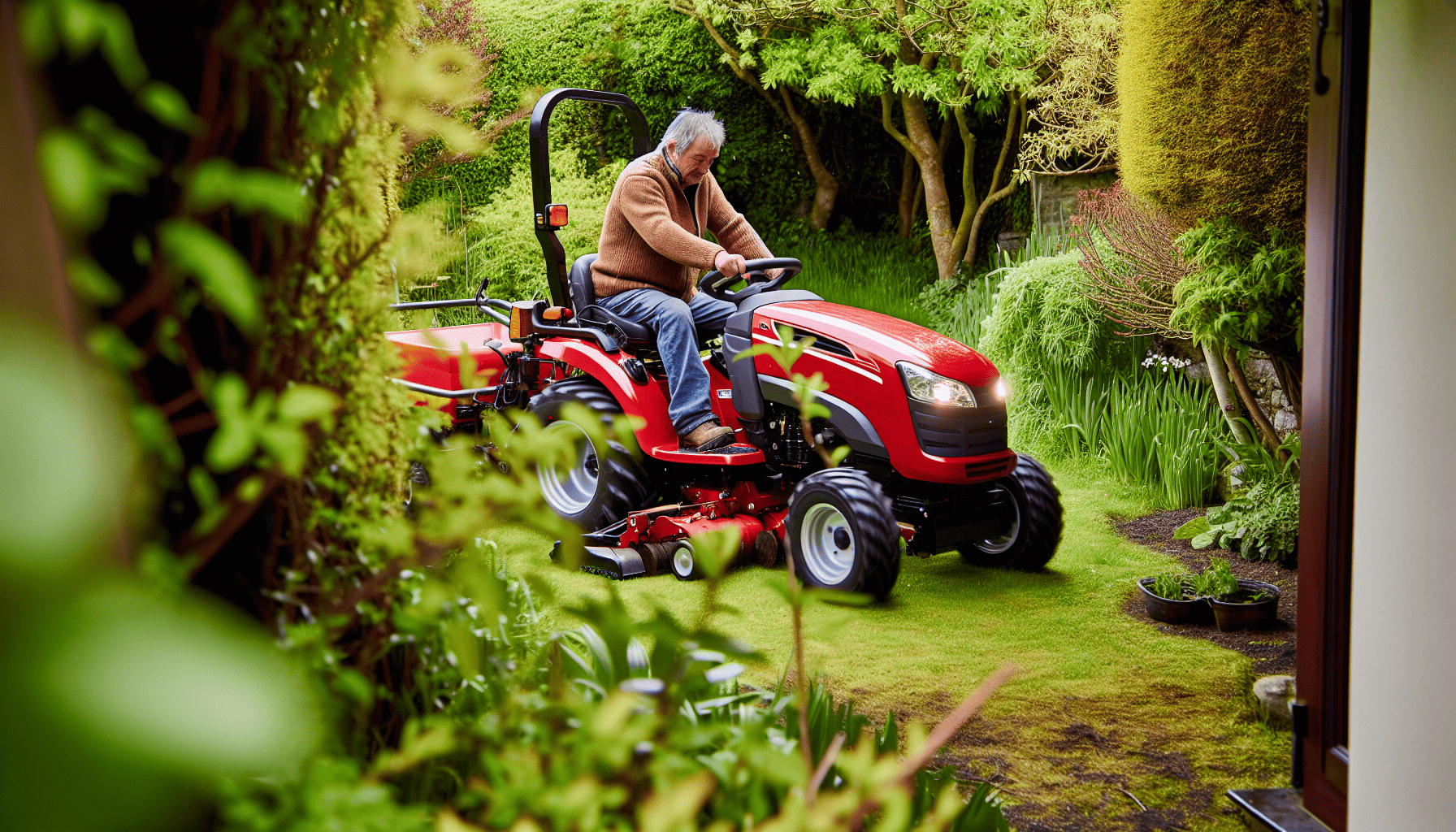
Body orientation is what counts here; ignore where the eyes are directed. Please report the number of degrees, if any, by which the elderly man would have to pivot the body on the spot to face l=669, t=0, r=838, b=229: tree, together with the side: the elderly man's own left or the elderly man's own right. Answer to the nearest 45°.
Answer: approximately 135° to the elderly man's own left

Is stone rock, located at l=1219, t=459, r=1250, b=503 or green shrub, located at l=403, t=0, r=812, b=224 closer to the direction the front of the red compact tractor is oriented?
the stone rock

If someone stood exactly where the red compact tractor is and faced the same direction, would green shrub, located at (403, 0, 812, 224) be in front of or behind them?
behind

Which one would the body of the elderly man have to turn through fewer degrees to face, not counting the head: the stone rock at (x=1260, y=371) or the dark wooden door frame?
the dark wooden door frame

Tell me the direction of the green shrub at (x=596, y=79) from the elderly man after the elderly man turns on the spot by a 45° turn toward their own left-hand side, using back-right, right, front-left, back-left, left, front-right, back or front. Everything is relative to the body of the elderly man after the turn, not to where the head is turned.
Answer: left

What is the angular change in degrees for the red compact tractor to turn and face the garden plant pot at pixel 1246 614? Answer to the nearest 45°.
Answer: approximately 45° to its left

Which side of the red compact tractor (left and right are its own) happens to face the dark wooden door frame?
front

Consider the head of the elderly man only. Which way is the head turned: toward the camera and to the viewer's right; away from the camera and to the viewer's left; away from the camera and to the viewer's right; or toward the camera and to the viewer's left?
toward the camera and to the viewer's right

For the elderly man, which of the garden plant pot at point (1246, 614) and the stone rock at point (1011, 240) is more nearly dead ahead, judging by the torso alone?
the garden plant pot

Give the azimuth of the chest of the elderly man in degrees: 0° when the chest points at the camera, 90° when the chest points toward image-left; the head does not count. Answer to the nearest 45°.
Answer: approximately 315°

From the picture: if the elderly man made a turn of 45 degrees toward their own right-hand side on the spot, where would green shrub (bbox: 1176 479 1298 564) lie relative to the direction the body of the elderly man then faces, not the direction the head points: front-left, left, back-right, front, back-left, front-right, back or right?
left

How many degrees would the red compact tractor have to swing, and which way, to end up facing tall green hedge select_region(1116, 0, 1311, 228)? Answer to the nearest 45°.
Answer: approximately 45° to its left

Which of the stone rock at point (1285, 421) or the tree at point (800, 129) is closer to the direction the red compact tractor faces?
the stone rock
